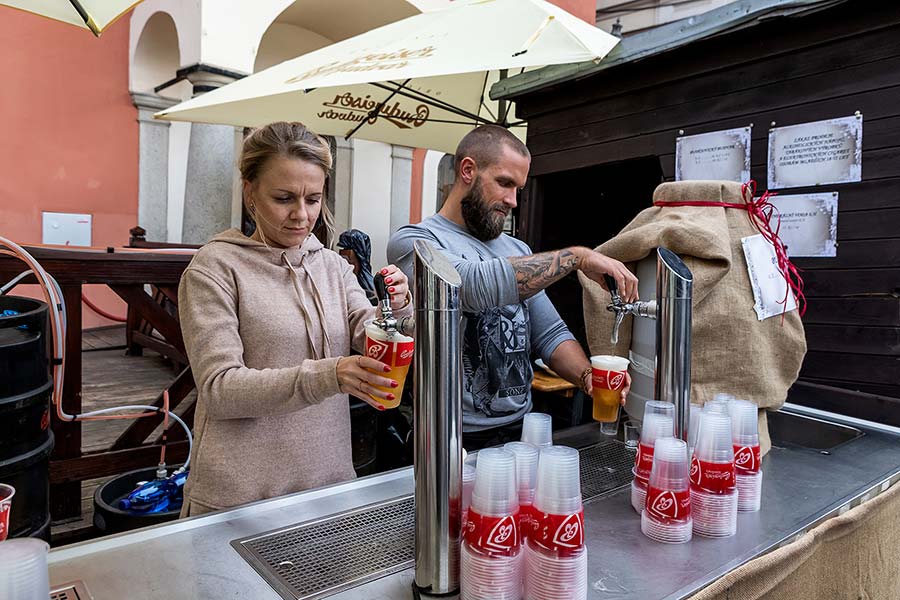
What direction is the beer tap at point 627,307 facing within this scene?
to the viewer's left

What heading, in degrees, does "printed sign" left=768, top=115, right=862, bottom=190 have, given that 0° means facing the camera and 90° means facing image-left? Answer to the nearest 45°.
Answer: approximately 45°

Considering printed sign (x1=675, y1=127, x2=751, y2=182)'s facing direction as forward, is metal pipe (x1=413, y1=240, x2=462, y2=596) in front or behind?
in front

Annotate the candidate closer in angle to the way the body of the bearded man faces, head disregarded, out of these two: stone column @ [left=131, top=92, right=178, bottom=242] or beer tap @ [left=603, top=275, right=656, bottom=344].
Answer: the beer tap

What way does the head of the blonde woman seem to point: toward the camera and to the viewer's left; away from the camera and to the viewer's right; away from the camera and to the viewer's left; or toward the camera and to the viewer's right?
toward the camera and to the viewer's right

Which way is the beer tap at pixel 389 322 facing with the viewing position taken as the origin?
facing to the left of the viewer

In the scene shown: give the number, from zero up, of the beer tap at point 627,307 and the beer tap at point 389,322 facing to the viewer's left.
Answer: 2

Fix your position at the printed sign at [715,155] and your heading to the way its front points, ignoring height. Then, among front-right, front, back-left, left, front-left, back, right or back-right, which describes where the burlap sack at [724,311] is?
front-left

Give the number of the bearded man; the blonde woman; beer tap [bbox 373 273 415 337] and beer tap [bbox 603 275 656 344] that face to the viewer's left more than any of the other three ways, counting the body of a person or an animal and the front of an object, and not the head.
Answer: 2

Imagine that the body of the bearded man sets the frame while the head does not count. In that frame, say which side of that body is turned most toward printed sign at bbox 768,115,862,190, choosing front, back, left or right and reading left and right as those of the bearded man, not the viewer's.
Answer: left

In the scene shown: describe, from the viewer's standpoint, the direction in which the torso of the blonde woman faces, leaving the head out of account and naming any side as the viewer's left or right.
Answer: facing the viewer and to the right of the viewer
